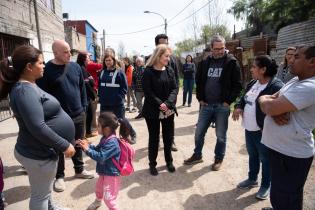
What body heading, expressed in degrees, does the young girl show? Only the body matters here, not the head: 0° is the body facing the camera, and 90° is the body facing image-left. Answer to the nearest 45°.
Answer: approximately 90°

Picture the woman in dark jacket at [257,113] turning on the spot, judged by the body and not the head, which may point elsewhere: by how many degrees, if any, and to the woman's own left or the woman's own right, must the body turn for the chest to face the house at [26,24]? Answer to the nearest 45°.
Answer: approximately 90° to the woman's own right

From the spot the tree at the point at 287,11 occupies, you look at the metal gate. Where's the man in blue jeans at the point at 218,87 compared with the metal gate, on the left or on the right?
left

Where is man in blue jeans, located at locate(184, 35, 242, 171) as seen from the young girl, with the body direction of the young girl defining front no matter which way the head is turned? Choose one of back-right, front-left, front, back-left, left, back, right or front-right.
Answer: back-right

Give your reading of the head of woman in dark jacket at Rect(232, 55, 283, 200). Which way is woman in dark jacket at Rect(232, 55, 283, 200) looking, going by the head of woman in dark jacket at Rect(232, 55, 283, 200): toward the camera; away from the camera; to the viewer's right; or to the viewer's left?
to the viewer's left

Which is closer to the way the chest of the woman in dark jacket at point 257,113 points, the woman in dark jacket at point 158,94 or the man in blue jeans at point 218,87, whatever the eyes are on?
the woman in dark jacket

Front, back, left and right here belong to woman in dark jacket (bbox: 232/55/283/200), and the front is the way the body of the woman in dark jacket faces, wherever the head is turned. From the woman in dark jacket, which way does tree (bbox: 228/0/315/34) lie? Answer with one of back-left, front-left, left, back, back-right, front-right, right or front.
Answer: back-right

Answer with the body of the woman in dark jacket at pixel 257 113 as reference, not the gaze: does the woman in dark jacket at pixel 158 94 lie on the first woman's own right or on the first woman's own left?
on the first woman's own right

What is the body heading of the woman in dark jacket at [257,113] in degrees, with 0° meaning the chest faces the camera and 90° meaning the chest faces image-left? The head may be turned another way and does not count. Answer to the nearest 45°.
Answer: approximately 45°

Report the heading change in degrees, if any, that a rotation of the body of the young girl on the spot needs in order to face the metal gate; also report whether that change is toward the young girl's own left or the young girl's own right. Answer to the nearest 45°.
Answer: approximately 90° to the young girl's own right

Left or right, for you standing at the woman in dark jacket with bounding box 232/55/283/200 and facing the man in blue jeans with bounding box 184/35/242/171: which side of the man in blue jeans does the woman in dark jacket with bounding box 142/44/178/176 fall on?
left
